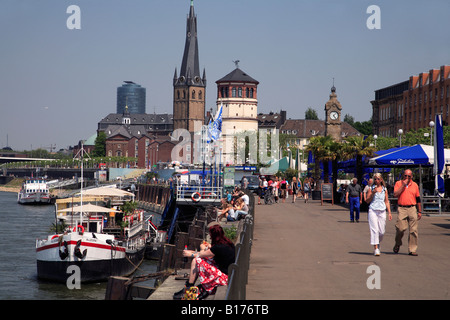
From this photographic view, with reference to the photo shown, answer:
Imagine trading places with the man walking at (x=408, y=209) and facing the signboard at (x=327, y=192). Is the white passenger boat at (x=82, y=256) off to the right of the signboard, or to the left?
left

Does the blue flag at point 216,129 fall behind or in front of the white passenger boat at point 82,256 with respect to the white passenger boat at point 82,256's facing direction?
behind

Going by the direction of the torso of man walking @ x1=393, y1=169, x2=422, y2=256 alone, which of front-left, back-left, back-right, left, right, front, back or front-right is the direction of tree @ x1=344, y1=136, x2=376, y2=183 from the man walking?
back

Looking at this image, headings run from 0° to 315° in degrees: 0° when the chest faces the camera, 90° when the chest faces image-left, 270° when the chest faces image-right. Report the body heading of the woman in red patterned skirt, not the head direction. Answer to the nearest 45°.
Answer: approximately 90°
